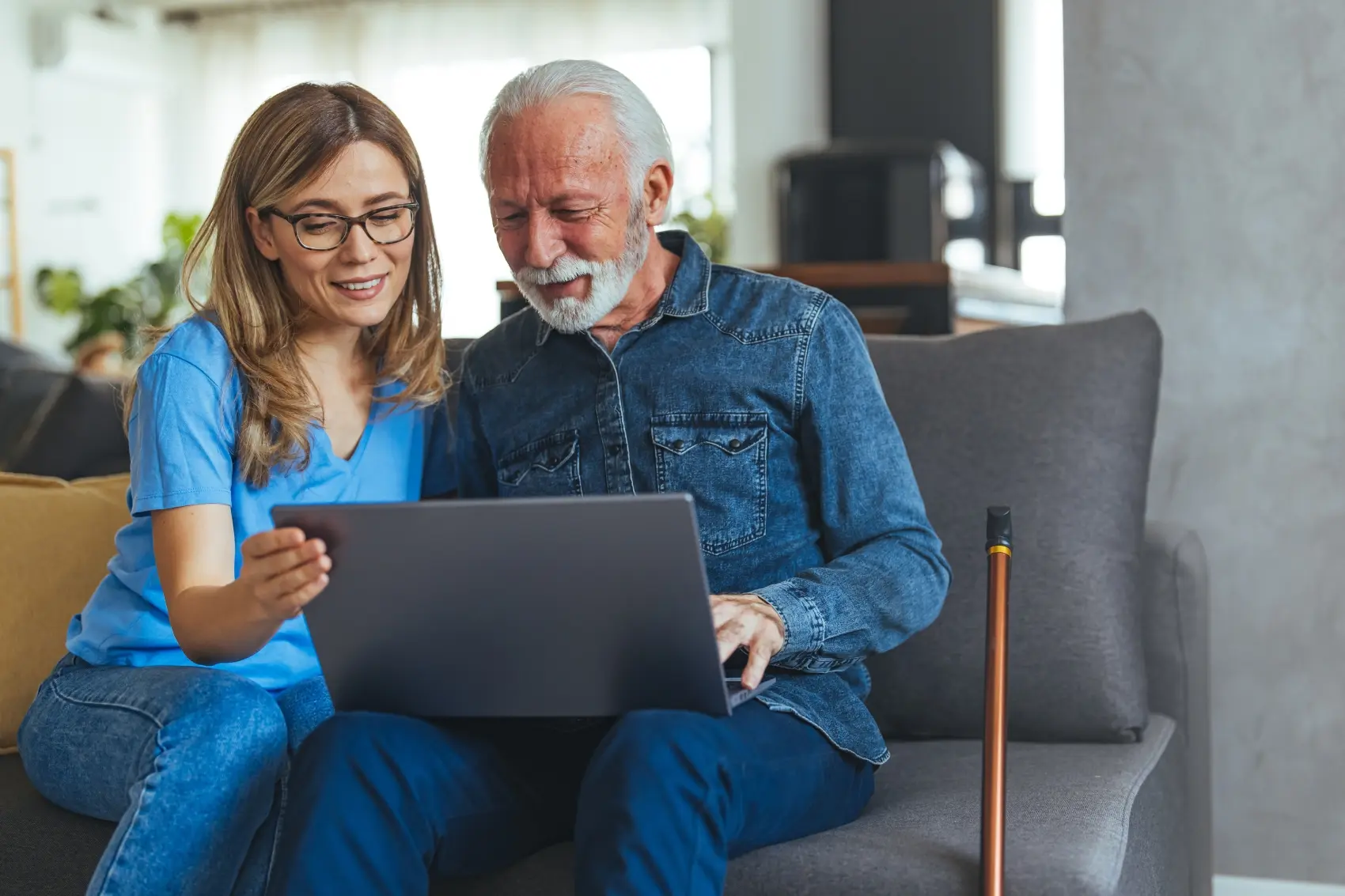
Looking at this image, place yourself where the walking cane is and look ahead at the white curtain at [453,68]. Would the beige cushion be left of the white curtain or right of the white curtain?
left

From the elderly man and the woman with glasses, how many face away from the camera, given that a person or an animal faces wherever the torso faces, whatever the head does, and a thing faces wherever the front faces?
0

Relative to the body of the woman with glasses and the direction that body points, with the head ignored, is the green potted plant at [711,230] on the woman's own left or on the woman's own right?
on the woman's own left

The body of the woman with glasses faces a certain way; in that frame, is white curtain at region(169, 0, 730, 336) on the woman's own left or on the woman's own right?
on the woman's own left

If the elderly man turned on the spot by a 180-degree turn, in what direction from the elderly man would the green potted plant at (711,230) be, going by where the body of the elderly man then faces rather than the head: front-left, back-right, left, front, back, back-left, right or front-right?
front-left

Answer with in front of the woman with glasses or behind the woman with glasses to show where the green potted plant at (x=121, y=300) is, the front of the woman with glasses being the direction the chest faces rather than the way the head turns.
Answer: behind

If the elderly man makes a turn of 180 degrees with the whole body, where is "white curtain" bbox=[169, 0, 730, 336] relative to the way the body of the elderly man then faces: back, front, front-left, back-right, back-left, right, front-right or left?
front-left

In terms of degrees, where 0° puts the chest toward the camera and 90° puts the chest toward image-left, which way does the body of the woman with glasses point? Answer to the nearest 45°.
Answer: approximately 315°

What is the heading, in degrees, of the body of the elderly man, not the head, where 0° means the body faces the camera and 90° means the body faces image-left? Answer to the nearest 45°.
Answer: approximately 45°
